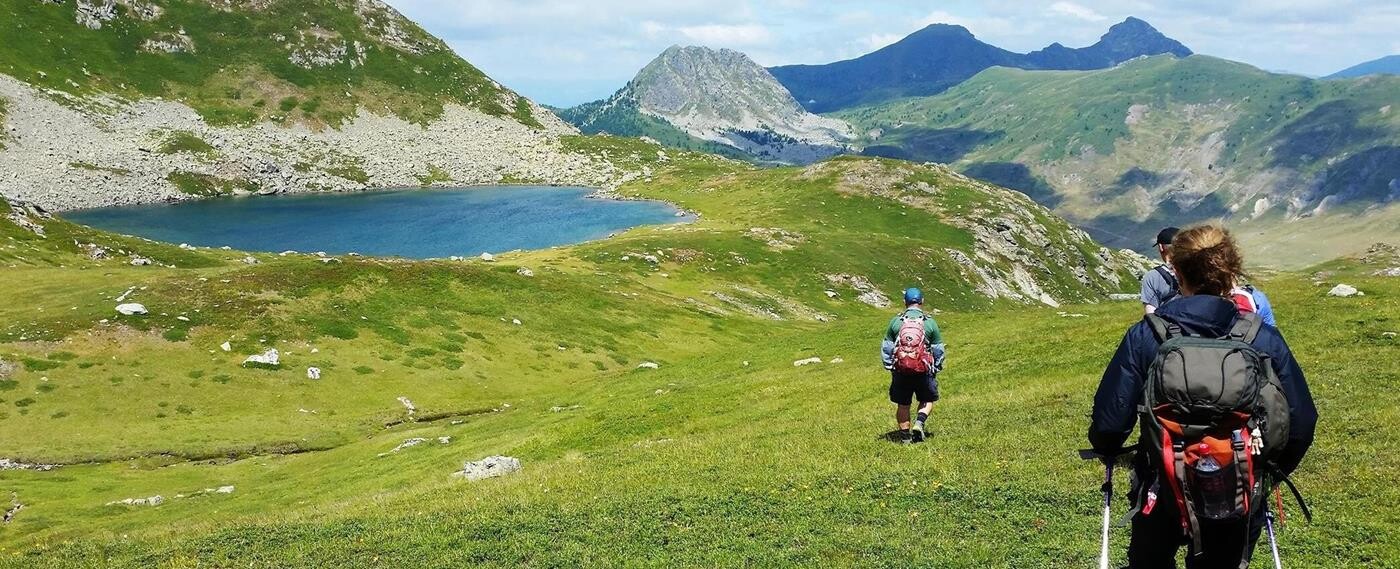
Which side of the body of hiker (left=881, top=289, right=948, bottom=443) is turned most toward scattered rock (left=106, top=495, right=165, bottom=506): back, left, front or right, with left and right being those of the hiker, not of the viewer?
left

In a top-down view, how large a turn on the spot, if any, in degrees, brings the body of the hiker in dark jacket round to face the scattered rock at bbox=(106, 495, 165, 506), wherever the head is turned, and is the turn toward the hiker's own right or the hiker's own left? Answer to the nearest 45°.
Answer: approximately 90° to the hiker's own left

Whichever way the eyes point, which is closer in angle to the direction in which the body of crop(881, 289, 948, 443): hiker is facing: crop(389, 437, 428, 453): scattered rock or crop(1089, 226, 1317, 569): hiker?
the scattered rock

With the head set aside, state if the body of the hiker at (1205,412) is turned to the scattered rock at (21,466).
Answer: no

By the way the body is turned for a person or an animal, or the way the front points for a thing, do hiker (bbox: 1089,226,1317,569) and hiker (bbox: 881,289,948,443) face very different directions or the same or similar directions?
same or similar directions

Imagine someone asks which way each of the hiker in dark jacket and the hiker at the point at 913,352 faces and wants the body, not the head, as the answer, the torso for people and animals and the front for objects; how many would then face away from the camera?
2

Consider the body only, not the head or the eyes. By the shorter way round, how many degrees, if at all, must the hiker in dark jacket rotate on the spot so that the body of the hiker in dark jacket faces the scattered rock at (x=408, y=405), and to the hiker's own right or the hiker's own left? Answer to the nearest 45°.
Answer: approximately 45° to the hiker's own left

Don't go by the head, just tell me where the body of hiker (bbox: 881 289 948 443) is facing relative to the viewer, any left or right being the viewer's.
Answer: facing away from the viewer

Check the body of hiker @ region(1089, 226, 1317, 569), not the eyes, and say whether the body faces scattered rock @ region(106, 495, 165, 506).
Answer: no

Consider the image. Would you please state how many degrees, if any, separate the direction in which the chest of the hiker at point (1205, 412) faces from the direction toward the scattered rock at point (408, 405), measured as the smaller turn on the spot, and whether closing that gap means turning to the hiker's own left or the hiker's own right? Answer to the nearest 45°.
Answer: approximately 45° to the hiker's own left

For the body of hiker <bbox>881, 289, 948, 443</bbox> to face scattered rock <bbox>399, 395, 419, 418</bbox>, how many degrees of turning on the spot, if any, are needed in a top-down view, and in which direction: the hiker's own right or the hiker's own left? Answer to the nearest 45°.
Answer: approximately 45° to the hiker's own left

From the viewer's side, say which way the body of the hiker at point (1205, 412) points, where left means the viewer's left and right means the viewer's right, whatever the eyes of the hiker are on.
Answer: facing away from the viewer

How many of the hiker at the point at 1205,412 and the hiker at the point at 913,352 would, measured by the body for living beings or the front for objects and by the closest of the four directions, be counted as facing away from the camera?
2

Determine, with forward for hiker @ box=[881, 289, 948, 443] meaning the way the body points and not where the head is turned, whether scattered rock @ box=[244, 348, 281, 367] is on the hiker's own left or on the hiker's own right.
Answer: on the hiker's own left

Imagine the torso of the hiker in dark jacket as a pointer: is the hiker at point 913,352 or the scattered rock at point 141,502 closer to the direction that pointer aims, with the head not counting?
the hiker
